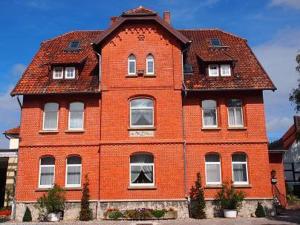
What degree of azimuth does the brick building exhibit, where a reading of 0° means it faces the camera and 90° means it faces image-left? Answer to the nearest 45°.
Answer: approximately 0°

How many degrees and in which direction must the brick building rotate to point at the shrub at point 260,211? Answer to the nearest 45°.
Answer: approximately 90° to its left

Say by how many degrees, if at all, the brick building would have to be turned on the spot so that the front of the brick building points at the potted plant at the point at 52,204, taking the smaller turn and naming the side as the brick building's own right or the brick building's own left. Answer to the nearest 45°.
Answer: approximately 90° to the brick building's own right

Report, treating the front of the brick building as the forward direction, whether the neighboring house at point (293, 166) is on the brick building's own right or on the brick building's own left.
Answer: on the brick building's own left

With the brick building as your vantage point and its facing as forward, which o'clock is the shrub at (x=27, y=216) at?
The shrub is roughly at 3 o'clock from the brick building.
